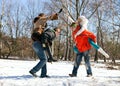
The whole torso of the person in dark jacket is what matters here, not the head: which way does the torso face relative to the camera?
to the viewer's right

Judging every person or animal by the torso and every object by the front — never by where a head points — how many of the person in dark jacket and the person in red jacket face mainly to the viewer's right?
1

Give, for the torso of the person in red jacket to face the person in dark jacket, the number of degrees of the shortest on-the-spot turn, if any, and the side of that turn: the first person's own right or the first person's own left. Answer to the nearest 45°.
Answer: approximately 45° to the first person's own right

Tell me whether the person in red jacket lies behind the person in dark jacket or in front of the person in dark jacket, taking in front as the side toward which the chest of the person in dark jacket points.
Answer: in front

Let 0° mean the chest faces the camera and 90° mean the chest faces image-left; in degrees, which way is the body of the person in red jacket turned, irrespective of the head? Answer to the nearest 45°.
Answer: approximately 45°
